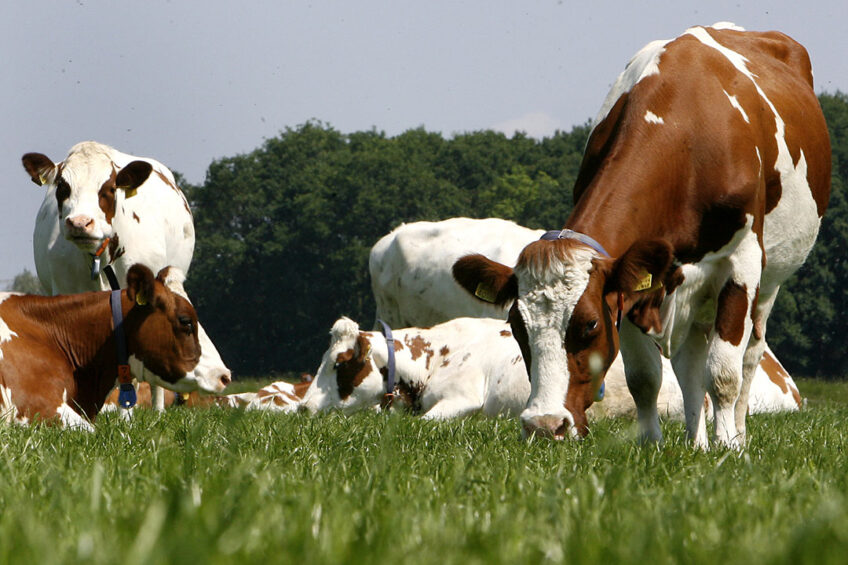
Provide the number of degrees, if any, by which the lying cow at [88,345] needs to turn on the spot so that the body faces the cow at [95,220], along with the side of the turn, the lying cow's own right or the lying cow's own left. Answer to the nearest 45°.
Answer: approximately 90° to the lying cow's own left

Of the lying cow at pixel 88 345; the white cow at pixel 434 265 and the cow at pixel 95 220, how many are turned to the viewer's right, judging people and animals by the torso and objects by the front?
2

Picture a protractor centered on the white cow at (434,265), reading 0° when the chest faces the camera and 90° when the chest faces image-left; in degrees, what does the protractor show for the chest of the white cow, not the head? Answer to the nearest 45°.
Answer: approximately 270°

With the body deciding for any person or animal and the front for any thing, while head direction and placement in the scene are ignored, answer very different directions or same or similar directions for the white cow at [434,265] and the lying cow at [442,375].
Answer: very different directions

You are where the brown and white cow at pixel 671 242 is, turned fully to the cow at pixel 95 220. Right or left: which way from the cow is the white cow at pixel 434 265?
right

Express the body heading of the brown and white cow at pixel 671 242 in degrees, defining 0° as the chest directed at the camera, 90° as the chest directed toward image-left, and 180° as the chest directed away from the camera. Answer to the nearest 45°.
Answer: approximately 45°

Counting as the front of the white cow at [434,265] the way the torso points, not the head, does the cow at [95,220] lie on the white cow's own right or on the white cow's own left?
on the white cow's own right

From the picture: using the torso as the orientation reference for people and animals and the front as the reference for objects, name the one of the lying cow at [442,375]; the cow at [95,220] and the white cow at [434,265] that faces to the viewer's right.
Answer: the white cow

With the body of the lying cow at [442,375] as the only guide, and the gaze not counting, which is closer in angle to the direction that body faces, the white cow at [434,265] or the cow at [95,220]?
the cow

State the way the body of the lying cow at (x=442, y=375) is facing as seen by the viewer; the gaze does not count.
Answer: to the viewer's left

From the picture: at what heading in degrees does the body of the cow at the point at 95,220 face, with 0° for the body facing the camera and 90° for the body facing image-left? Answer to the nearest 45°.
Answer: approximately 45°

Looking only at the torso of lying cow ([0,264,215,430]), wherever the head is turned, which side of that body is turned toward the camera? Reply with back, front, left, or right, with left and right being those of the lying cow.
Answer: right
